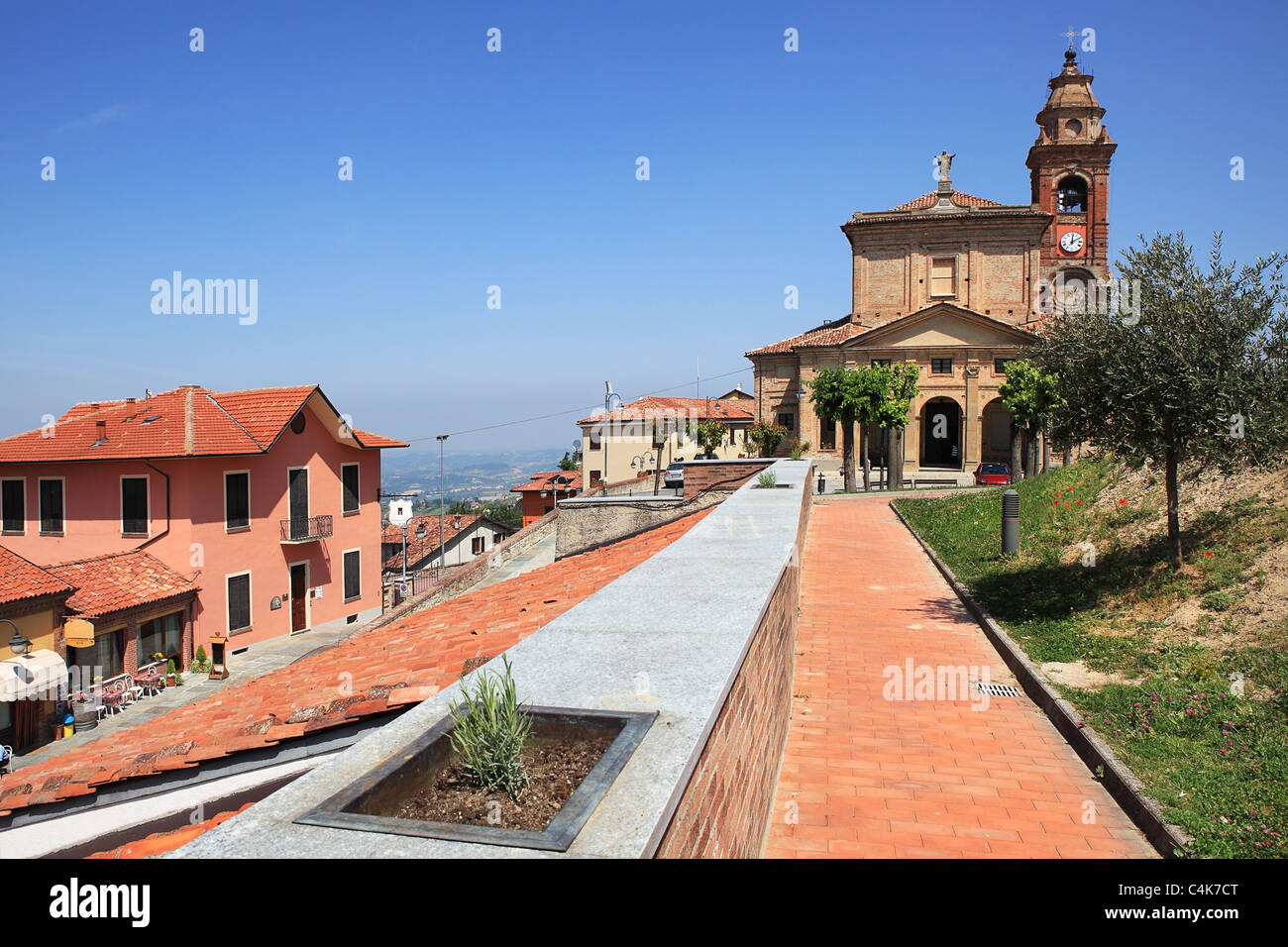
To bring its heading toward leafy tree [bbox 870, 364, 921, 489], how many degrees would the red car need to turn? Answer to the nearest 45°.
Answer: approximately 45° to its right

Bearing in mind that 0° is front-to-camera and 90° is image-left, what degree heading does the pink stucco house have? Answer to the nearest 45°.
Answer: approximately 315°

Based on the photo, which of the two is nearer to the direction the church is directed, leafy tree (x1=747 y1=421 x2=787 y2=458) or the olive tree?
the olive tree

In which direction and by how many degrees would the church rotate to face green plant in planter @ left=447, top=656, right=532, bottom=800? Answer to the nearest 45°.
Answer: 0° — it already faces it

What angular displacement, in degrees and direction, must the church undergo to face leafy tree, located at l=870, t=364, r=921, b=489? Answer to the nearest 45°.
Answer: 0° — it already faces it

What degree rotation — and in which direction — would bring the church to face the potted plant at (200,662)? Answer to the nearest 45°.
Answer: approximately 45° to its right

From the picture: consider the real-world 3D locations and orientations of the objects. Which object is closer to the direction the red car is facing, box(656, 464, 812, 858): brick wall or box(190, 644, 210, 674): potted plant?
the brick wall

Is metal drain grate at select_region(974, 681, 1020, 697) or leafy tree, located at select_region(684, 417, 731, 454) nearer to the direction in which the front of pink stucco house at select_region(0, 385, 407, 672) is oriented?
the metal drain grate
